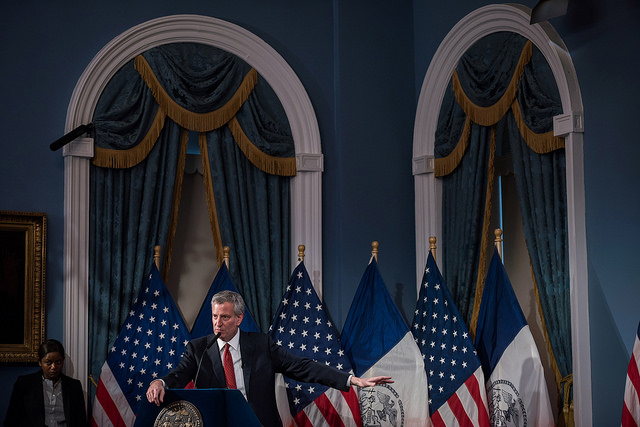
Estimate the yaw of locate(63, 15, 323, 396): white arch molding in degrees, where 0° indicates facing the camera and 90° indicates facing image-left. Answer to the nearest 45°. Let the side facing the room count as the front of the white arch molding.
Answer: approximately 0°

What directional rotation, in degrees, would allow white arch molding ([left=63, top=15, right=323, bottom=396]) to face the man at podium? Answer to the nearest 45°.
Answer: approximately 45° to its left

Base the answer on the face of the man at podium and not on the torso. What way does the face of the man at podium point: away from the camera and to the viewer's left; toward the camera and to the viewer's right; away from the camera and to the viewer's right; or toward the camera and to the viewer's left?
toward the camera and to the viewer's left

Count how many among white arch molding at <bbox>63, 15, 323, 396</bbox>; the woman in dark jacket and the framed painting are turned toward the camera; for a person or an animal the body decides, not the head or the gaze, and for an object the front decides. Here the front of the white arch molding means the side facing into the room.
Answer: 3

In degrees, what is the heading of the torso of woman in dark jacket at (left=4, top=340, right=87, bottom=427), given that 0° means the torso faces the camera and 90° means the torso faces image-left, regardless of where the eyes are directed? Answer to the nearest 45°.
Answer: approximately 0°

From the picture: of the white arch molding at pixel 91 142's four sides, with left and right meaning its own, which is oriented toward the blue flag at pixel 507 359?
left
